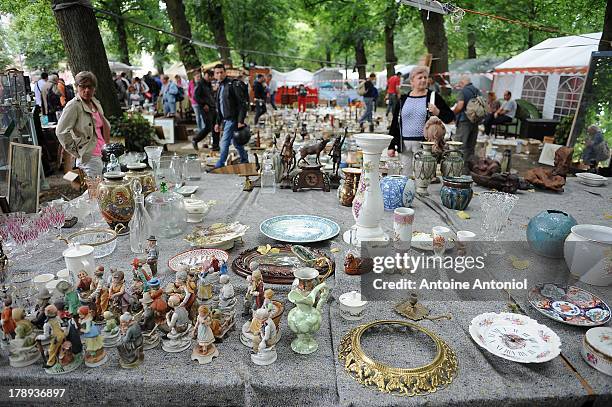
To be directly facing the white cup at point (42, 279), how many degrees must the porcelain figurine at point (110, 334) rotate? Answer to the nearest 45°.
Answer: approximately 180°

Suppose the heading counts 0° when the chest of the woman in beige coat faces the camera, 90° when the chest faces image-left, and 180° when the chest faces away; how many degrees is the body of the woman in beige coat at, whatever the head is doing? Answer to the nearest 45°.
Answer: approximately 315°

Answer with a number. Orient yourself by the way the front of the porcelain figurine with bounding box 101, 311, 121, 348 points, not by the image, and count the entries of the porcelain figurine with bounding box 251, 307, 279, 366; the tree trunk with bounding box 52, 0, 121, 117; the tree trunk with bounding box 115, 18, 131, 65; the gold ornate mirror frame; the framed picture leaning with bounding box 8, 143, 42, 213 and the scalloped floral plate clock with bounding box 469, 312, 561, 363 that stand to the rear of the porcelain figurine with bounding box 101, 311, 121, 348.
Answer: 3

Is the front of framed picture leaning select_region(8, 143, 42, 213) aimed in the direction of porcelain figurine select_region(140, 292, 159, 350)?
yes

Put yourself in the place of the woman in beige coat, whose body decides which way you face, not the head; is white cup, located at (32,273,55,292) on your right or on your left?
on your right

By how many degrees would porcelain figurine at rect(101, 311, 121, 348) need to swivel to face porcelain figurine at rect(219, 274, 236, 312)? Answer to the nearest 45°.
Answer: approximately 90° to its left

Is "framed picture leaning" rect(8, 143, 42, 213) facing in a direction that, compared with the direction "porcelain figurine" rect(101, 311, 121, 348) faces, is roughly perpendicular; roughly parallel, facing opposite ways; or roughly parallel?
roughly parallel

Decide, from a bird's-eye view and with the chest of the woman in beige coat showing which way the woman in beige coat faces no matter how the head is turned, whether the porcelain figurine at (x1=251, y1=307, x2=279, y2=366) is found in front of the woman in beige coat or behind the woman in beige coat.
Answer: in front

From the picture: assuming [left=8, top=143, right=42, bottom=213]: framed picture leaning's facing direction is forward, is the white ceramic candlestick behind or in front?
in front

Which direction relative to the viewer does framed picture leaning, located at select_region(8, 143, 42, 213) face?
toward the camera

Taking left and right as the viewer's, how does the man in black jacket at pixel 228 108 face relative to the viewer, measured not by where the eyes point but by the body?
facing the viewer and to the left of the viewer

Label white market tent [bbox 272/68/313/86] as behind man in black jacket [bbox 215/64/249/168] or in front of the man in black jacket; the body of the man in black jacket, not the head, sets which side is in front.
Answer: behind

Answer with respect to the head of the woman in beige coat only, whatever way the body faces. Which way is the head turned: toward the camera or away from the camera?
toward the camera
